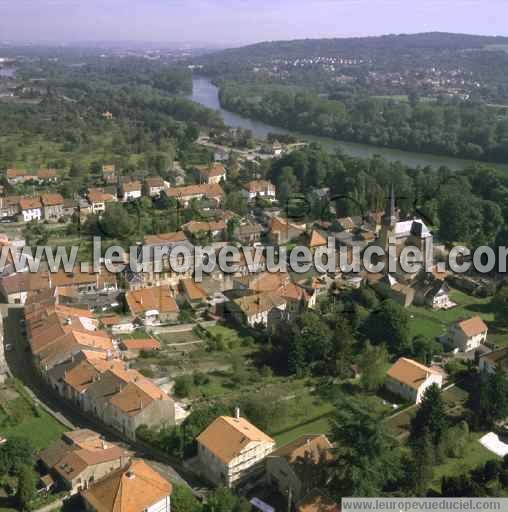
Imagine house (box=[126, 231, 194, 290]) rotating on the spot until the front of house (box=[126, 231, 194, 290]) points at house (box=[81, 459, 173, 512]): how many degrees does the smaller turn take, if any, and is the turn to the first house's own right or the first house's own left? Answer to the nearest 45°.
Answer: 0° — it already faces it

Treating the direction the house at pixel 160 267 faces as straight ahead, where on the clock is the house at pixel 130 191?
the house at pixel 130 191 is roughly at 6 o'clock from the house at pixel 160 267.

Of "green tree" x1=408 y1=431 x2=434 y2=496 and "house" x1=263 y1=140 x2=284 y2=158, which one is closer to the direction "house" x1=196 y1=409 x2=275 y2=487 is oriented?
the green tree

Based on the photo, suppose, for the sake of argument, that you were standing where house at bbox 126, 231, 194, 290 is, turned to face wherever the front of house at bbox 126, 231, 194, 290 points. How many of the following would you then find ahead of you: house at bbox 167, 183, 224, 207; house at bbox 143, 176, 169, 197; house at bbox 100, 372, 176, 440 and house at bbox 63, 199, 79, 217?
1

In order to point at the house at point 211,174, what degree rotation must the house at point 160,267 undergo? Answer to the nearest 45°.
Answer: approximately 180°

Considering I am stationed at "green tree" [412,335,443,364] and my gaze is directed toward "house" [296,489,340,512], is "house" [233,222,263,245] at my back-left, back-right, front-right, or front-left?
back-right

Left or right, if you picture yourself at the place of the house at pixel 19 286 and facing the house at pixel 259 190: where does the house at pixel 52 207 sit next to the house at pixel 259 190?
left

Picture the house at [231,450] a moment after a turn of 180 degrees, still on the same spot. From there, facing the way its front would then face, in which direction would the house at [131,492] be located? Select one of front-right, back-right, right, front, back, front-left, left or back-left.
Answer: left

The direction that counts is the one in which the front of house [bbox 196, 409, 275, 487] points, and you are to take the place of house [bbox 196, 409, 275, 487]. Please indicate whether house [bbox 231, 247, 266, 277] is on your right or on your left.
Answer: on your left

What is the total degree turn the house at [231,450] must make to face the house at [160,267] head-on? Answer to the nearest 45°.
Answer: approximately 135° to its left

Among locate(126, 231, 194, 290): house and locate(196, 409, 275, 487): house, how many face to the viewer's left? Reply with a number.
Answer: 0

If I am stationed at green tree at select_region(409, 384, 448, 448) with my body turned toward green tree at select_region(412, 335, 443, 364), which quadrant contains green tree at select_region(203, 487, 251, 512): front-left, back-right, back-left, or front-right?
back-left
